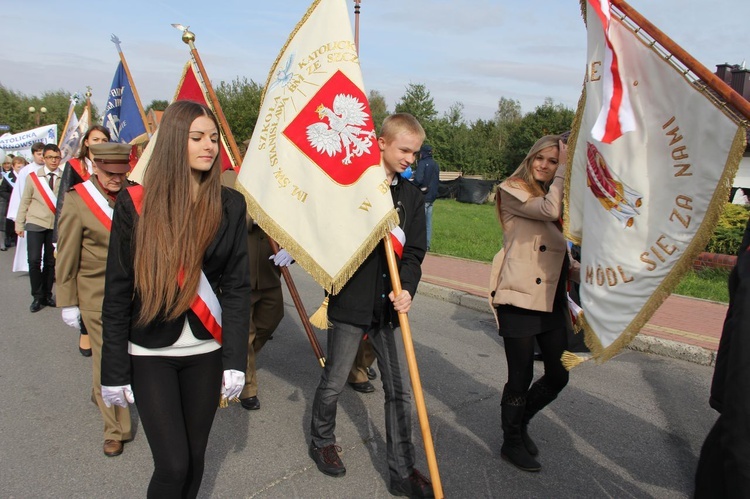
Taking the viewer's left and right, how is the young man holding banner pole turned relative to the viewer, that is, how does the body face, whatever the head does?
facing the viewer and to the right of the viewer

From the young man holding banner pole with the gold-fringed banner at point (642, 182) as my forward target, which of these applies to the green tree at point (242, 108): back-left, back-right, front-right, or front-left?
back-left

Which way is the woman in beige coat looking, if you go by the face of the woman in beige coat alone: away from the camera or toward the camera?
toward the camera

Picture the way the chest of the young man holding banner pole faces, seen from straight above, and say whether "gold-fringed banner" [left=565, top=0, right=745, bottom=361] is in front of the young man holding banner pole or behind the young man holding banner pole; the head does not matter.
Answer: in front

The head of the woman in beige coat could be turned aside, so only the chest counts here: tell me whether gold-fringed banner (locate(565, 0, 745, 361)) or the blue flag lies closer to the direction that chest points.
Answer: the gold-fringed banner

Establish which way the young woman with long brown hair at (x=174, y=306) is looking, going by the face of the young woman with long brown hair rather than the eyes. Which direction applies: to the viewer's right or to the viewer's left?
to the viewer's right

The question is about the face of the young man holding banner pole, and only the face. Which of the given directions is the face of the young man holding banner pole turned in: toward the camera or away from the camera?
toward the camera

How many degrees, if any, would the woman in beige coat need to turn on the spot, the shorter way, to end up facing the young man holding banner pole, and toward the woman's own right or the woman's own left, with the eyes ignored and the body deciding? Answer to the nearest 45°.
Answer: approximately 90° to the woman's own right

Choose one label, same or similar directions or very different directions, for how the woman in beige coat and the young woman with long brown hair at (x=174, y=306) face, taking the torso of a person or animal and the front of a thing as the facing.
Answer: same or similar directions

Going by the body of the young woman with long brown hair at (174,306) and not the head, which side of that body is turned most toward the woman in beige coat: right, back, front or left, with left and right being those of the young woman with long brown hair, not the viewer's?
left

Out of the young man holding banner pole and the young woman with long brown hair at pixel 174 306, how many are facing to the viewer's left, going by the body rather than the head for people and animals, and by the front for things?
0

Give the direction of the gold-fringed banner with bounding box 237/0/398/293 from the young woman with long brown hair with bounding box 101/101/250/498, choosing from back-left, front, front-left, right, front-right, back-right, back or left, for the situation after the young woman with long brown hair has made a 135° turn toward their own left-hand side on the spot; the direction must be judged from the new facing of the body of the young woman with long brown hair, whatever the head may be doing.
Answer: front

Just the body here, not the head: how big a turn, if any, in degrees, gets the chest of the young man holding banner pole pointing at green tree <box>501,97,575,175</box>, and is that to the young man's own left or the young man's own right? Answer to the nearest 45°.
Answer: approximately 135° to the young man's own left

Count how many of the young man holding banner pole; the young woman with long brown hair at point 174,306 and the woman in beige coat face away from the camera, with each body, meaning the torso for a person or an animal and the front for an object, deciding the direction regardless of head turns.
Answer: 0

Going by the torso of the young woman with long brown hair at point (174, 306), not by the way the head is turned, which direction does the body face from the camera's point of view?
toward the camera
